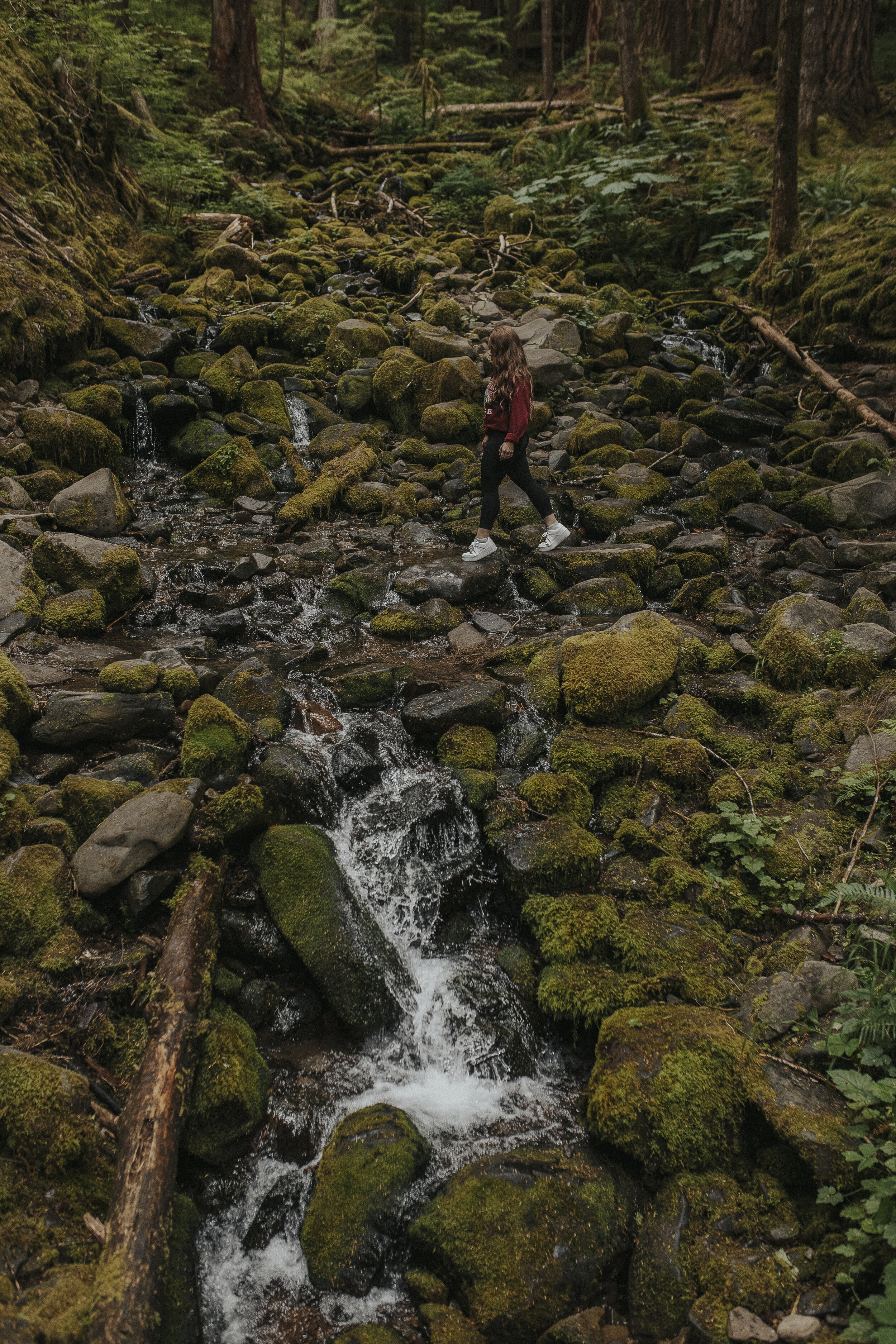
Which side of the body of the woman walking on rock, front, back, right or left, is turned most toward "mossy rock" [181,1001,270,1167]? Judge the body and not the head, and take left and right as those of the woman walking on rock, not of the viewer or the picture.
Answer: left

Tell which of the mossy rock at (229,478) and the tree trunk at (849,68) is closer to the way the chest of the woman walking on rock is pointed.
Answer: the mossy rock

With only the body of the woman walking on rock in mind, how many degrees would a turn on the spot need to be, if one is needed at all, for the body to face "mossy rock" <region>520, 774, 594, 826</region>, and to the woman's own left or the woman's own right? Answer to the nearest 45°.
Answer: approximately 90° to the woman's own left

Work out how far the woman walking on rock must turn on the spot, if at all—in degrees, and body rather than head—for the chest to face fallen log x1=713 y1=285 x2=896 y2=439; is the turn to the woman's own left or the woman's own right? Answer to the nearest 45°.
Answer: approximately 135° to the woman's own right

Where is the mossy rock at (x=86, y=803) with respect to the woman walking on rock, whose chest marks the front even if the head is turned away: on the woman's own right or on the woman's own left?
on the woman's own left

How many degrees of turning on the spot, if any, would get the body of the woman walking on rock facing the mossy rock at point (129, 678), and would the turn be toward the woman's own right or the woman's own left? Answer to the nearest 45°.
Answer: approximately 45° to the woman's own left

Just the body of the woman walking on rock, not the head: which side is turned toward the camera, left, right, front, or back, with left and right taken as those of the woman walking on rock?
left
